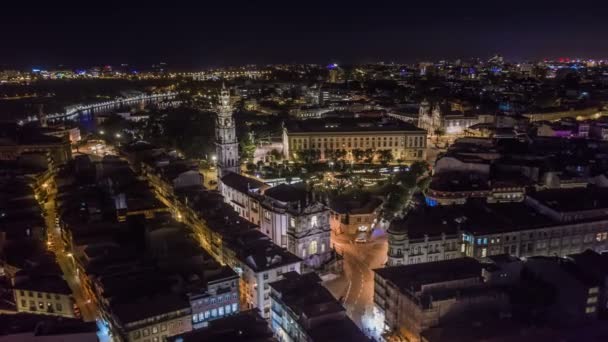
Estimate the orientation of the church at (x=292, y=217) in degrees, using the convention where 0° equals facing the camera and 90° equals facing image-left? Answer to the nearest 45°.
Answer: approximately 315°

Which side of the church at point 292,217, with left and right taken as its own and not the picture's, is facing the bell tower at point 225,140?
back

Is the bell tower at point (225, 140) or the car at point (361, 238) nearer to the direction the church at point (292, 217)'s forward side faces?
the car
